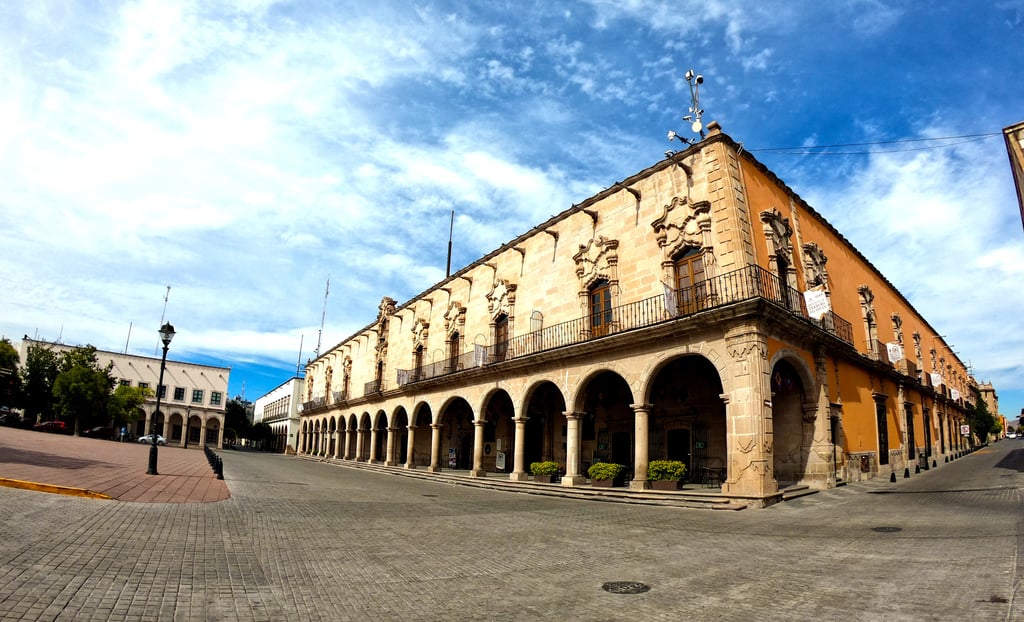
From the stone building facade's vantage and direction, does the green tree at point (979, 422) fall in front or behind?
behind

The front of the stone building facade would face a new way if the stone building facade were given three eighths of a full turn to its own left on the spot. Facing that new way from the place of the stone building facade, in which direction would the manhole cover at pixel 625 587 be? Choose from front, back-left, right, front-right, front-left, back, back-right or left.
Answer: right

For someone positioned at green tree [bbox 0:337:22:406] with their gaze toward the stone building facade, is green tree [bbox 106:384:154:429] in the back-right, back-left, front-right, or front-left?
front-left

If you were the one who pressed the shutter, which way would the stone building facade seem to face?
facing the viewer and to the left of the viewer

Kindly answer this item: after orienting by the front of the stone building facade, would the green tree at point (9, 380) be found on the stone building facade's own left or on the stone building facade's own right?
on the stone building facade's own right

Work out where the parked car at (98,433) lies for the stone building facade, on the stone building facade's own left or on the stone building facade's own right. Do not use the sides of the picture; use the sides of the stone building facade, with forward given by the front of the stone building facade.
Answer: on the stone building facade's own right

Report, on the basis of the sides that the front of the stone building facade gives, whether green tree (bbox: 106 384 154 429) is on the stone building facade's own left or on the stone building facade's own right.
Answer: on the stone building facade's own right
